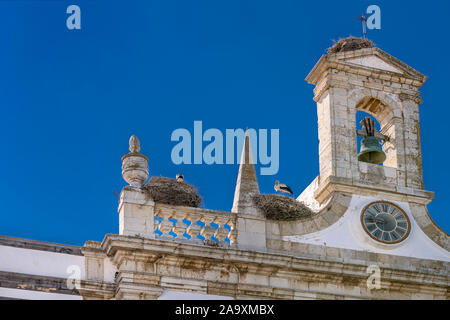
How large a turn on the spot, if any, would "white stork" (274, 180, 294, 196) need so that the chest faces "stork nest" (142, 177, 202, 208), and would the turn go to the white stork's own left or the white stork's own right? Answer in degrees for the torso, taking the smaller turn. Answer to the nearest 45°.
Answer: approximately 45° to the white stork's own left

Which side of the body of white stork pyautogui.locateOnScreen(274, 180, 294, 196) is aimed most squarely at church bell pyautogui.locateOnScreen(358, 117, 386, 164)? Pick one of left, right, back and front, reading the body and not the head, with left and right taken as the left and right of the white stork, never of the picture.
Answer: back

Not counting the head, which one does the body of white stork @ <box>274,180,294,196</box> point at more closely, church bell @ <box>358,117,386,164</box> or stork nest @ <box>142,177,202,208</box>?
the stork nest

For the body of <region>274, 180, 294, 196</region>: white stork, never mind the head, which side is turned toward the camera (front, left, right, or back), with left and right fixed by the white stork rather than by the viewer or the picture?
left
